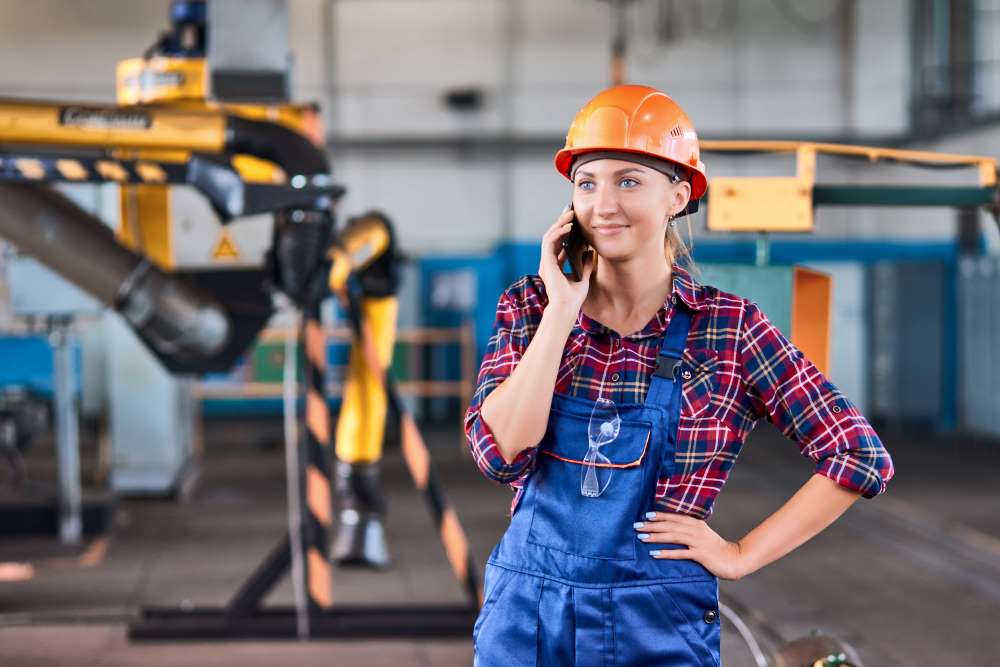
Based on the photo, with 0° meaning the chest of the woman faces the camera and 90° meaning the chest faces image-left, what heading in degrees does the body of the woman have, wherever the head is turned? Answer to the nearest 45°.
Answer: approximately 45°

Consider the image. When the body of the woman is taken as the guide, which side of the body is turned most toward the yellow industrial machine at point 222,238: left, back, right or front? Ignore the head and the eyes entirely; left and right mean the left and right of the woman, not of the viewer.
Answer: right
